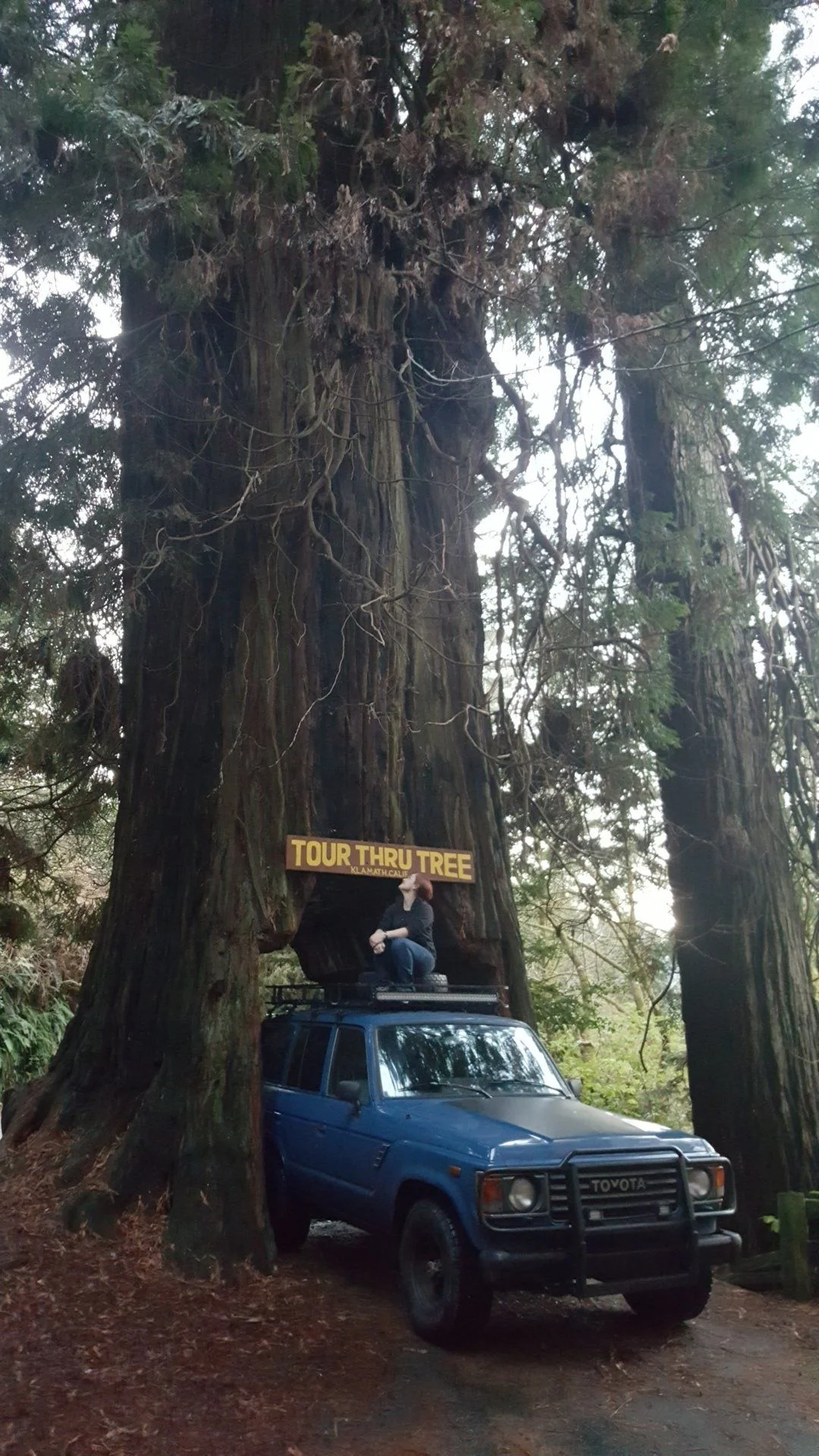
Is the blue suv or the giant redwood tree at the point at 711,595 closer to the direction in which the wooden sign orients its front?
the blue suv

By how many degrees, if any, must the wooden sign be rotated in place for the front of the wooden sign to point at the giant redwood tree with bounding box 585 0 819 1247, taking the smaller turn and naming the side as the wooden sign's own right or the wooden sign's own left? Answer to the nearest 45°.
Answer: approximately 90° to the wooden sign's own left

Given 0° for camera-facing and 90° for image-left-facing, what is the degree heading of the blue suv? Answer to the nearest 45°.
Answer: approximately 315°

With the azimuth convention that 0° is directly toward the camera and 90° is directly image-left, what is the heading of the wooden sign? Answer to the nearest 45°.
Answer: approximately 0°

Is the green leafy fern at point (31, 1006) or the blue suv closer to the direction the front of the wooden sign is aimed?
the blue suv

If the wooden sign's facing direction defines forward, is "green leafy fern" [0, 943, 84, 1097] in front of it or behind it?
behind

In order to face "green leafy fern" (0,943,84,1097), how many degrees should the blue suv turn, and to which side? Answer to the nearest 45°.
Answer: approximately 180°
